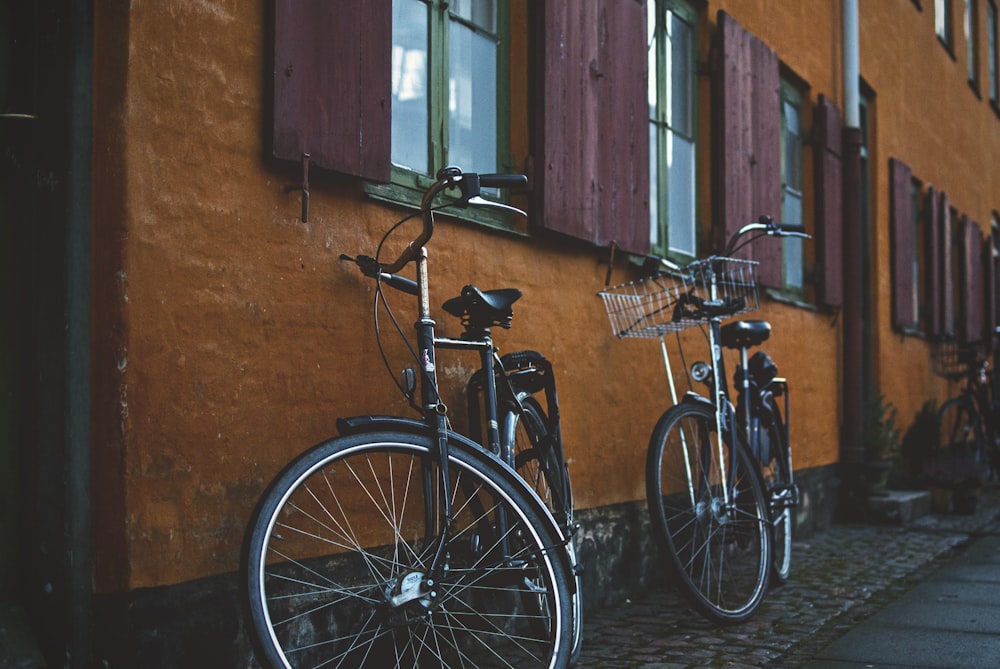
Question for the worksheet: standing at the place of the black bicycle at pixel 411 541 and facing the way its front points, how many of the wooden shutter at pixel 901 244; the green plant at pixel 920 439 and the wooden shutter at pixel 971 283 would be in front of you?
0

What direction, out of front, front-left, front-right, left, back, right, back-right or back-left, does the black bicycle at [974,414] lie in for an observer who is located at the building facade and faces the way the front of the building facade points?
left

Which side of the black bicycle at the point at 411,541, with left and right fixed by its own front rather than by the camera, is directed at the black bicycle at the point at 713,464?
back

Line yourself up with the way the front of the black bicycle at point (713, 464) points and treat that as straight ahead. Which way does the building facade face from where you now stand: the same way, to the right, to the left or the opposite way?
to the left

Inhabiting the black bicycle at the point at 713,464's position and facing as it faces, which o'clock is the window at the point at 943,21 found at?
The window is roughly at 5 o'clock from the black bicycle.

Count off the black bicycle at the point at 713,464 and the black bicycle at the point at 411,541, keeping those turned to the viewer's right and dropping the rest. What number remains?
0

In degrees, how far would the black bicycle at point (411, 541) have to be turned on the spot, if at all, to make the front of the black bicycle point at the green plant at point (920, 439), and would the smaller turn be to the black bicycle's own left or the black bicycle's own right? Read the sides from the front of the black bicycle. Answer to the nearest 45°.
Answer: approximately 180°

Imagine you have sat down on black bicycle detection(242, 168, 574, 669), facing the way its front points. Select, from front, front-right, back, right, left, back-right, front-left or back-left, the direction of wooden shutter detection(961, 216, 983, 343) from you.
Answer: back

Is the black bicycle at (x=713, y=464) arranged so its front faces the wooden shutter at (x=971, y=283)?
no

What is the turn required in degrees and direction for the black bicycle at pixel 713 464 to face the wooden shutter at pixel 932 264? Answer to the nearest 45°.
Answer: approximately 135° to its right

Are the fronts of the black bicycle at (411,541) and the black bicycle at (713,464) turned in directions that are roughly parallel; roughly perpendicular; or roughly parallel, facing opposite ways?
roughly parallel

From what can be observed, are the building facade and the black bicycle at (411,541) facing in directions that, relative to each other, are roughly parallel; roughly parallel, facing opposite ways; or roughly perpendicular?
roughly perpendicular

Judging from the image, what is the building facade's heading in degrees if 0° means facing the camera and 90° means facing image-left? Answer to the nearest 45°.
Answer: approximately 315°

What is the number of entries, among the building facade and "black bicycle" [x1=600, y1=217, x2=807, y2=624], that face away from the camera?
0

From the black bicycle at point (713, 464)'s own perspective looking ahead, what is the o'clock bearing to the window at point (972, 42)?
The window is roughly at 5 o'clock from the black bicycle.

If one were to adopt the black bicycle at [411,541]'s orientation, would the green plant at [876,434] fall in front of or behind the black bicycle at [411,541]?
behind

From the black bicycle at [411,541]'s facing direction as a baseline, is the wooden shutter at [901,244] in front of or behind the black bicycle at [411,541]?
behind

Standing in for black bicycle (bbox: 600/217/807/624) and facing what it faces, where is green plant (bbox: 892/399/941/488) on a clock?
The green plant is roughly at 5 o'clock from the black bicycle.
